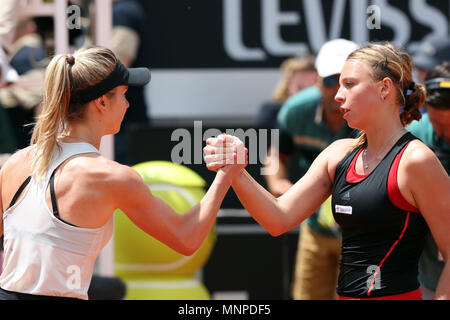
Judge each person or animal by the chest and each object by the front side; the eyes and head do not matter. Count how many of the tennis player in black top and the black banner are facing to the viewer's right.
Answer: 0

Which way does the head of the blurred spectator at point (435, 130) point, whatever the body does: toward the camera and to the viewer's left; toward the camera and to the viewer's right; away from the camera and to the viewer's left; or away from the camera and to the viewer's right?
toward the camera and to the viewer's left

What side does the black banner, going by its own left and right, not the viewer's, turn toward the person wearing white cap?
front

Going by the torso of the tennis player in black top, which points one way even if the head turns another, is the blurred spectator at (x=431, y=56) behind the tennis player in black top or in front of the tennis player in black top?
behind

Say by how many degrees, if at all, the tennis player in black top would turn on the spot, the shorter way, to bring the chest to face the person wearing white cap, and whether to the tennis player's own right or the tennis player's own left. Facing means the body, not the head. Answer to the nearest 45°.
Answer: approximately 135° to the tennis player's own right

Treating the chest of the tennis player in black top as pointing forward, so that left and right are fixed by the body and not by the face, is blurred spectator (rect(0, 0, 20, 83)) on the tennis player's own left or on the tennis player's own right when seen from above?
on the tennis player's own right

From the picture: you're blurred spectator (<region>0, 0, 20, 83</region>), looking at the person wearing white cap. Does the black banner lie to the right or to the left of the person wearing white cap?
left

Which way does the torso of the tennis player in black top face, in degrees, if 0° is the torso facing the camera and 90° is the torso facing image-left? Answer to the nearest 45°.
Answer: approximately 45°

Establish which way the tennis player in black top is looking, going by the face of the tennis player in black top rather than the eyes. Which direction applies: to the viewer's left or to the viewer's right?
to the viewer's left

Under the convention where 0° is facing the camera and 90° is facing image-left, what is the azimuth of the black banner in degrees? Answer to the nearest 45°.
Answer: approximately 0°

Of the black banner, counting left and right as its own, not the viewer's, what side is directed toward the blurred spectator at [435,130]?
front
